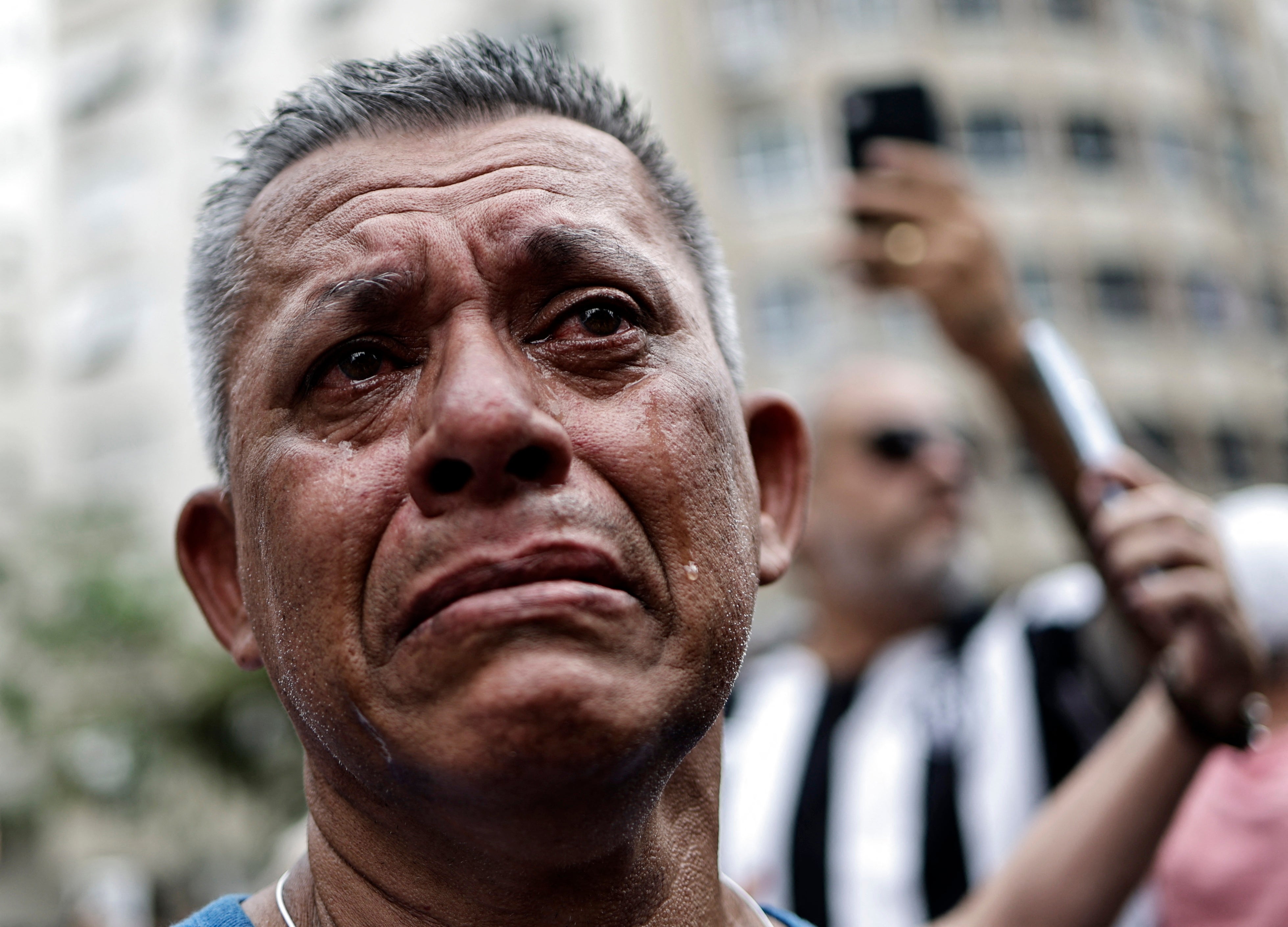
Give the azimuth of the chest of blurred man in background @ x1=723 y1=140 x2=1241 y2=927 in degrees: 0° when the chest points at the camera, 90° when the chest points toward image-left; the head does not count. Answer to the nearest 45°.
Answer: approximately 315°
